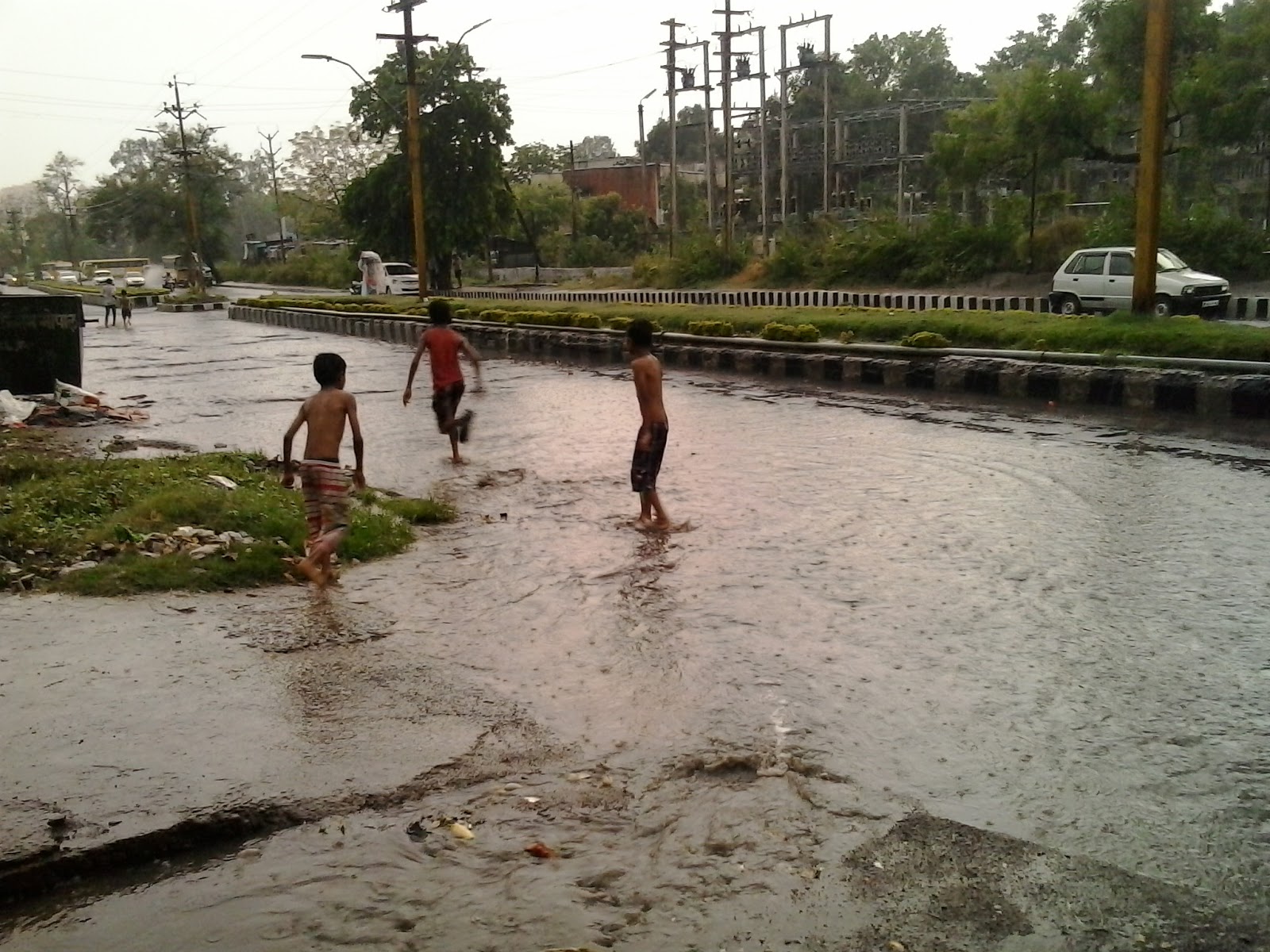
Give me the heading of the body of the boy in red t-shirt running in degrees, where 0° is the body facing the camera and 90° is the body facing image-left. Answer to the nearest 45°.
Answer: approximately 180°

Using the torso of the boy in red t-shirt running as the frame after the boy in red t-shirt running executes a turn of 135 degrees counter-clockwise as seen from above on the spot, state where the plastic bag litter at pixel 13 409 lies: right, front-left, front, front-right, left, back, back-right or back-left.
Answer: right

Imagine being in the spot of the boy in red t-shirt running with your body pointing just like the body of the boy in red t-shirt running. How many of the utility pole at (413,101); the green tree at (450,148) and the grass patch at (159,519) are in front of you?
2

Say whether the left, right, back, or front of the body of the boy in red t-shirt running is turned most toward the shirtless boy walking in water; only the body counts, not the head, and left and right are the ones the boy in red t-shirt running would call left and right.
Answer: back

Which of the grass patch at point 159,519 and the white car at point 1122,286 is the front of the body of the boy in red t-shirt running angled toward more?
the white car

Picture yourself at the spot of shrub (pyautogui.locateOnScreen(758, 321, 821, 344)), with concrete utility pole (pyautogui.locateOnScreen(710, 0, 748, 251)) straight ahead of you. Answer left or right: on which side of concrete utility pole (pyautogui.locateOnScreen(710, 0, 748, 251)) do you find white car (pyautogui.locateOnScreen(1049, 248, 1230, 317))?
right

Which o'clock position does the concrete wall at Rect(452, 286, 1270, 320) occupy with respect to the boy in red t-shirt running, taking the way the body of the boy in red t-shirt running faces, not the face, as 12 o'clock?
The concrete wall is roughly at 1 o'clock from the boy in red t-shirt running.

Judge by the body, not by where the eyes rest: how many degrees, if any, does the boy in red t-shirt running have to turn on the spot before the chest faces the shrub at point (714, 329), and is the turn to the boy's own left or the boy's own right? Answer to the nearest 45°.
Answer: approximately 45° to the boy's own right

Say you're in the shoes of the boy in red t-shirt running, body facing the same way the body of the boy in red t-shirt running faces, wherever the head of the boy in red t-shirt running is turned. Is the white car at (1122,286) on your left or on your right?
on your right

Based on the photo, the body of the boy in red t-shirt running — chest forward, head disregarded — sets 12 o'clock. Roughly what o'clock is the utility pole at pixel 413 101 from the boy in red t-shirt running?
The utility pole is roughly at 12 o'clock from the boy in red t-shirt running.

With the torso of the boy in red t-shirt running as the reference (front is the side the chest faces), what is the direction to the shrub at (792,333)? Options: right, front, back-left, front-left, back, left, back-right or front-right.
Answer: front-right

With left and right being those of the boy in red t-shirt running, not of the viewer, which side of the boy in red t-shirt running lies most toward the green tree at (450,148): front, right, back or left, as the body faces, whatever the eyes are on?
front

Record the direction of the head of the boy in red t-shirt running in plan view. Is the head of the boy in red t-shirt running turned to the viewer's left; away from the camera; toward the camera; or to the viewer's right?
away from the camera

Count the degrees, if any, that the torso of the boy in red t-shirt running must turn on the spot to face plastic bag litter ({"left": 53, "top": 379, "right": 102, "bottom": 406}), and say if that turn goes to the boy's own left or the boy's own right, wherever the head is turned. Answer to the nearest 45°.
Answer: approximately 45° to the boy's own left
